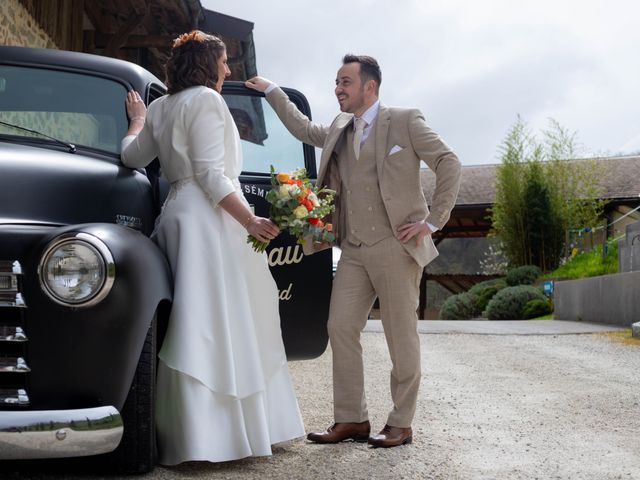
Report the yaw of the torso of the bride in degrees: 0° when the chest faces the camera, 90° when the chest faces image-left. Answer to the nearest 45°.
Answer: approximately 225°

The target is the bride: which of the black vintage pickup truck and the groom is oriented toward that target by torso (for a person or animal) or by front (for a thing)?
the groom

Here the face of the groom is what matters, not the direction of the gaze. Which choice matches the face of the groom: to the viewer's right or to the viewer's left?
to the viewer's left

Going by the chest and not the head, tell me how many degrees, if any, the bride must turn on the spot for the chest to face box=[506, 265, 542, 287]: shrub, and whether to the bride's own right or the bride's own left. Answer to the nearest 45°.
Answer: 0° — they already face it

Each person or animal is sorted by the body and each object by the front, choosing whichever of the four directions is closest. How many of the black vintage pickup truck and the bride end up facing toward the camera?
1

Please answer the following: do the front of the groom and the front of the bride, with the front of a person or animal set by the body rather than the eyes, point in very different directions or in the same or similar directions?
very different directions

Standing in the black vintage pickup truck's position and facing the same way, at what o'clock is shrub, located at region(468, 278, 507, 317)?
The shrub is roughly at 7 o'clock from the black vintage pickup truck.

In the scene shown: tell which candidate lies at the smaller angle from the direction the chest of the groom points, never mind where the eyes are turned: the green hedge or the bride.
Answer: the bride

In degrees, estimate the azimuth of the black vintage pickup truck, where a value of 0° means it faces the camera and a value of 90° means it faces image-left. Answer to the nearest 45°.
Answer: approximately 0°
